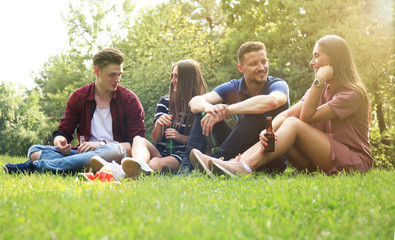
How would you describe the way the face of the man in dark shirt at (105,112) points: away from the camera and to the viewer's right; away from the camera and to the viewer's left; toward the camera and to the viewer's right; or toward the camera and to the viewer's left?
toward the camera and to the viewer's right

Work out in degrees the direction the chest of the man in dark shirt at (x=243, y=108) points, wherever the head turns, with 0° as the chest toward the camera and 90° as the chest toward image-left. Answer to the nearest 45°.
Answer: approximately 45°

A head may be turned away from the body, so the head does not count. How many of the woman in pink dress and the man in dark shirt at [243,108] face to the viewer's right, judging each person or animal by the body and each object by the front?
0

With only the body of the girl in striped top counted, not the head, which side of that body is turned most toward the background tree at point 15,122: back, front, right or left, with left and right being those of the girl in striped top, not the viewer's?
right

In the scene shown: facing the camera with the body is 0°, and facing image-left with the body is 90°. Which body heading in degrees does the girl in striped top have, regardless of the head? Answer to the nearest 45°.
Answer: approximately 45°

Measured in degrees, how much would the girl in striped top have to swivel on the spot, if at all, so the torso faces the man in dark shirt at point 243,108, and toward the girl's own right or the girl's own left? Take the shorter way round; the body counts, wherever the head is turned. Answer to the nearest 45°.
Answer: approximately 90° to the girl's own left

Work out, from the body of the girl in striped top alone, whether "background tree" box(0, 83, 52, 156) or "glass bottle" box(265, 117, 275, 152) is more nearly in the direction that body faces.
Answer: the glass bottle

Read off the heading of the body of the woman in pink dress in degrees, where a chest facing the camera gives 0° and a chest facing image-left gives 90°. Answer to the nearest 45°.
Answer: approximately 90°

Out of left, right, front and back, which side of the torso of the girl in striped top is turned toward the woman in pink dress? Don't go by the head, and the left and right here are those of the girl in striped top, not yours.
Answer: left

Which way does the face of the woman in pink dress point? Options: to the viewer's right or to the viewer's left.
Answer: to the viewer's left
